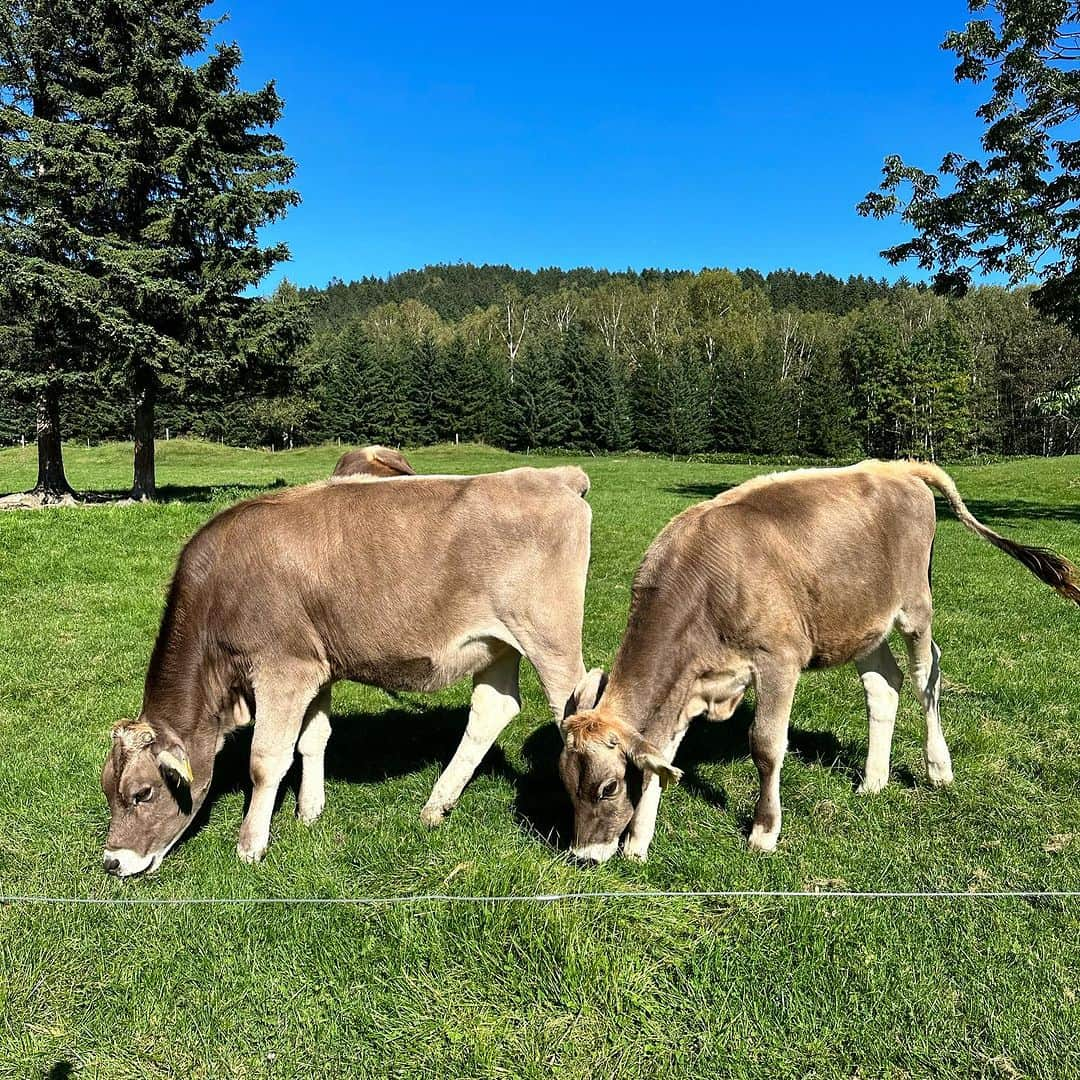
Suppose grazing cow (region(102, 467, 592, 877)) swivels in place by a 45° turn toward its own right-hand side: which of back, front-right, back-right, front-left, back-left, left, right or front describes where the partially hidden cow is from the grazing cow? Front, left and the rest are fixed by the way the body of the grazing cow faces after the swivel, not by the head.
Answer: front-right

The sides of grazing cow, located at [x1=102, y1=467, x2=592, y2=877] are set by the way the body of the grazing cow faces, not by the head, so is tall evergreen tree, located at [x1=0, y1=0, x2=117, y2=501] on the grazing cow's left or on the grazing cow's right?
on the grazing cow's right

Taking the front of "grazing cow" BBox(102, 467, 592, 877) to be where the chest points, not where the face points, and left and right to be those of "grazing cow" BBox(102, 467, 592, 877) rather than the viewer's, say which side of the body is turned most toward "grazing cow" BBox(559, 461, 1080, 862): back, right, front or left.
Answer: back

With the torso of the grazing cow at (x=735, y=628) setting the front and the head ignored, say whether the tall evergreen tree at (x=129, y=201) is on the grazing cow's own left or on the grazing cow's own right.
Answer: on the grazing cow's own right

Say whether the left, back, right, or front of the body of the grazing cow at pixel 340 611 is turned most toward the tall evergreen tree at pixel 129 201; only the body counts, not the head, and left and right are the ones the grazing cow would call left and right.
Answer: right

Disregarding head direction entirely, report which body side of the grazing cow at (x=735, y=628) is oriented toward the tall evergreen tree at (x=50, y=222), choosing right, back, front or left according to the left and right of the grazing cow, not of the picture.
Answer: right

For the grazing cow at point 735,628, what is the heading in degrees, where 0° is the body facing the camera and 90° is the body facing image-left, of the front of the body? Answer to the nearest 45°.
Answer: approximately 45°

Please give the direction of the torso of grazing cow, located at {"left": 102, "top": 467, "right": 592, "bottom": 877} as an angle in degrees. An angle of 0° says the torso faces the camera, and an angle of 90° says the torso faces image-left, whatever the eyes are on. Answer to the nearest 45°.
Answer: approximately 90°
